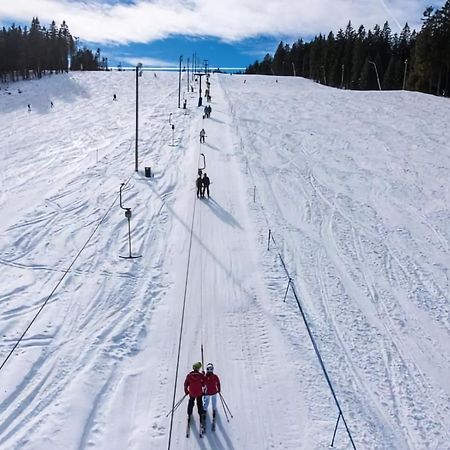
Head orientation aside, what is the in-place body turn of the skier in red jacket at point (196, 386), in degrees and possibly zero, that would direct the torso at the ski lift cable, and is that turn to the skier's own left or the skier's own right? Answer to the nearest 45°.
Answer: approximately 45° to the skier's own left

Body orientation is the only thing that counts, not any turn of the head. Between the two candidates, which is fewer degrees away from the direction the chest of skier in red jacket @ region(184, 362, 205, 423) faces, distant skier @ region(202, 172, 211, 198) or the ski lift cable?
the distant skier

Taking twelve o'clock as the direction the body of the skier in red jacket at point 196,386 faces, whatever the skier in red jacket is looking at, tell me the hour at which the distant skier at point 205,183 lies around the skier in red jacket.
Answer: The distant skier is roughly at 12 o'clock from the skier in red jacket.

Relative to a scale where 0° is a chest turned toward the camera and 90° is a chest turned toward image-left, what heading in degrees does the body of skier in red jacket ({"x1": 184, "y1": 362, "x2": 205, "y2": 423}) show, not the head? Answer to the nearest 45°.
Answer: approximately 180°
